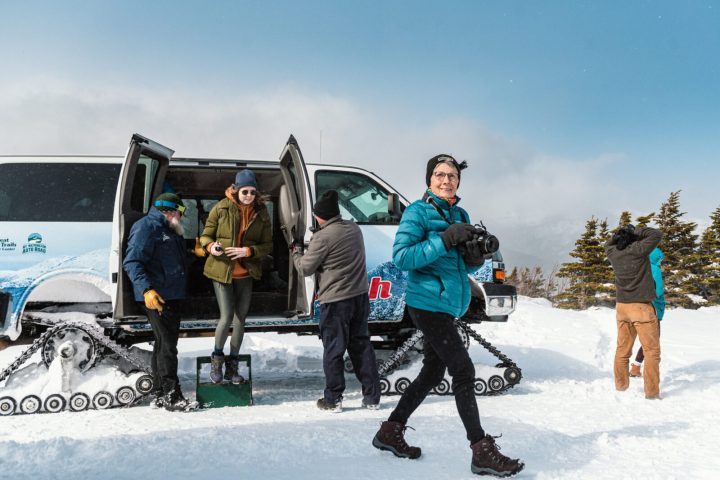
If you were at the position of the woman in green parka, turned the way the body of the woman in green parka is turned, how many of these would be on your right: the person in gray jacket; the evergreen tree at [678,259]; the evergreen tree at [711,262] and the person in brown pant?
0

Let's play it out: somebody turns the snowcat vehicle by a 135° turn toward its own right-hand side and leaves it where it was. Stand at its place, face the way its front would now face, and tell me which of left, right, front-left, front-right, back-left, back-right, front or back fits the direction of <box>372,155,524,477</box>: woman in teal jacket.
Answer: left

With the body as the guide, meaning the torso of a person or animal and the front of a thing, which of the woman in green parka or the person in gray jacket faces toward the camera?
the woman in green parka

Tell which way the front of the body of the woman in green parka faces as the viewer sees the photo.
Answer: toward the camera

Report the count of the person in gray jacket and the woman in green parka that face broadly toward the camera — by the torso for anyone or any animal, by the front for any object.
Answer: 1

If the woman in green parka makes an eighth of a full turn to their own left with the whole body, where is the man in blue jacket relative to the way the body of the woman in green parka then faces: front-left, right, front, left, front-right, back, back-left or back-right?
right

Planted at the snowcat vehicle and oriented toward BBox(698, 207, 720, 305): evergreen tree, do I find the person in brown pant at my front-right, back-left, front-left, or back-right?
front-right

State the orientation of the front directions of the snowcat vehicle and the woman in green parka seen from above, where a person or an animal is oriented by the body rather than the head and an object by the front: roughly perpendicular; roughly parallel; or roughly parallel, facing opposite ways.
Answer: roughly perpendicular

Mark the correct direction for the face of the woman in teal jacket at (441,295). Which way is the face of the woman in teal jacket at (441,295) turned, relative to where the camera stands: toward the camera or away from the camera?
toward the camera

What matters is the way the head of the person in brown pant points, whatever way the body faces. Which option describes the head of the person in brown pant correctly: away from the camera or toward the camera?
away from the camera

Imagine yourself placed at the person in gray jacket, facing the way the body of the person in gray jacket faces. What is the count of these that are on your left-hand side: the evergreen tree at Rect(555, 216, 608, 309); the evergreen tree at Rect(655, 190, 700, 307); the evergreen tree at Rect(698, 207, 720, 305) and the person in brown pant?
0

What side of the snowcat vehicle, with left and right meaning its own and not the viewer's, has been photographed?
right

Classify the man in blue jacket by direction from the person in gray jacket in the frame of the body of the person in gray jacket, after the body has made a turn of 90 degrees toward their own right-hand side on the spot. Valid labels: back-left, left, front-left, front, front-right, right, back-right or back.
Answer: back-left

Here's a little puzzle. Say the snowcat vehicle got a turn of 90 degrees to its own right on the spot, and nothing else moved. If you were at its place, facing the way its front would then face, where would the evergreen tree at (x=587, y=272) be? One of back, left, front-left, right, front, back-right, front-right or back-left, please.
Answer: back-left

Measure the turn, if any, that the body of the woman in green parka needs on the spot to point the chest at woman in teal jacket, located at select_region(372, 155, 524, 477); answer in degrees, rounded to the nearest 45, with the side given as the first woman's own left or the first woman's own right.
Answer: approximately 45° to the first woman's own left

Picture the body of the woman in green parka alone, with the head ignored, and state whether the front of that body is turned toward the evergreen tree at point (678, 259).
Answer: no

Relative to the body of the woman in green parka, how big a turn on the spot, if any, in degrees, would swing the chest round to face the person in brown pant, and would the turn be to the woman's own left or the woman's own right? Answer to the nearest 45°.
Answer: approximately 90° to the woman's own left

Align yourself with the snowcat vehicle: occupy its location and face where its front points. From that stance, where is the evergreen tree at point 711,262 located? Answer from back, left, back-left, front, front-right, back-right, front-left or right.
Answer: front-left
